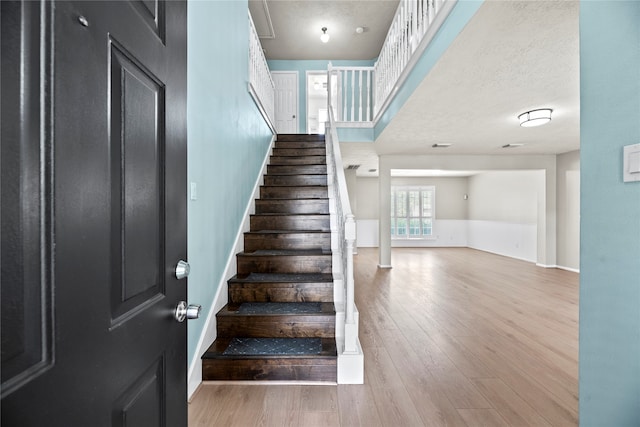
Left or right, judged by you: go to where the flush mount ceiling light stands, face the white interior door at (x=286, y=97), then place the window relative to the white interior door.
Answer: right

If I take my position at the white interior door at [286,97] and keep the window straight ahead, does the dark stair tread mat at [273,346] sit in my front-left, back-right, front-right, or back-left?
back-right

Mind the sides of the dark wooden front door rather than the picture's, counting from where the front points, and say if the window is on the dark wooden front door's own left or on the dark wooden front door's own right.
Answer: on the dark wooden front door's own left

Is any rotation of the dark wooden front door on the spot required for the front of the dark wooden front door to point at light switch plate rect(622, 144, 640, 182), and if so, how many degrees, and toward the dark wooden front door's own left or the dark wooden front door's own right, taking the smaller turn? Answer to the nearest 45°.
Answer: approximately 45° to the dark wooden front door's own left

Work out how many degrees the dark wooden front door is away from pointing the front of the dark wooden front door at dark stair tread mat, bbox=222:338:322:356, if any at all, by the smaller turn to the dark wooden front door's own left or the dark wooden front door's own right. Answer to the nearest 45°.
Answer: approximately 90° to the dark wooden front door's own left

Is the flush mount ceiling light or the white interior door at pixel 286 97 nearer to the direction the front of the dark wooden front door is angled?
the flush mount ceiling light

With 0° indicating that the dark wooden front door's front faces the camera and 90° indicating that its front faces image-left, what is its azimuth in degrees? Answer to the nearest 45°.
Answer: approximately 315°
